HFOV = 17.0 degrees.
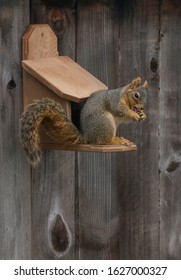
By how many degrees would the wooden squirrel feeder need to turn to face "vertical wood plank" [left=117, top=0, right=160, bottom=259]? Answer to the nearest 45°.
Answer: approximately 90° to its left

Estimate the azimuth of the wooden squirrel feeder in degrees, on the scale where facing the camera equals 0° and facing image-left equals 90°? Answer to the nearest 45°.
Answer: approximately 315°
